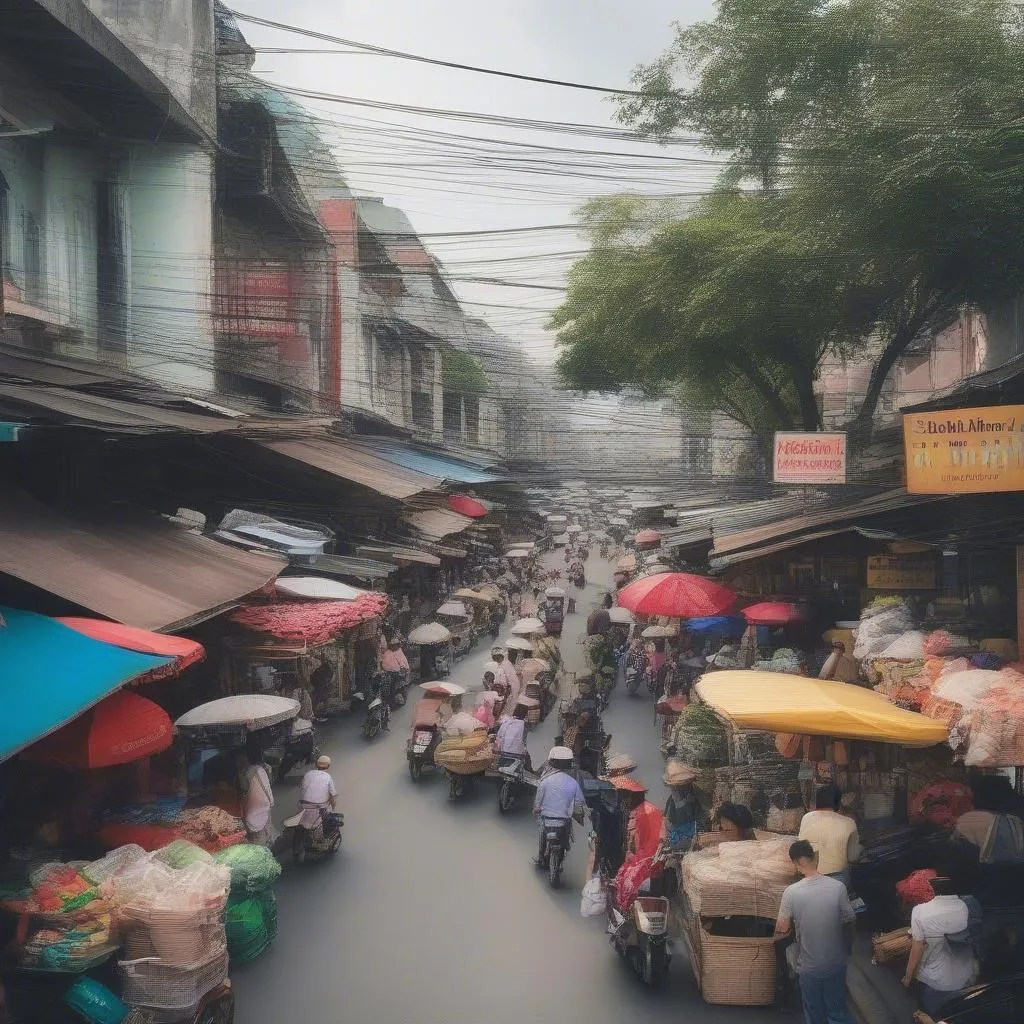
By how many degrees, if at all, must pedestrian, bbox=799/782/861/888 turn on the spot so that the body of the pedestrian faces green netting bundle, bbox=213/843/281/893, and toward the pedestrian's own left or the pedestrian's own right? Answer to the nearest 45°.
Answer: approximately 90° to the pedestrian's own left

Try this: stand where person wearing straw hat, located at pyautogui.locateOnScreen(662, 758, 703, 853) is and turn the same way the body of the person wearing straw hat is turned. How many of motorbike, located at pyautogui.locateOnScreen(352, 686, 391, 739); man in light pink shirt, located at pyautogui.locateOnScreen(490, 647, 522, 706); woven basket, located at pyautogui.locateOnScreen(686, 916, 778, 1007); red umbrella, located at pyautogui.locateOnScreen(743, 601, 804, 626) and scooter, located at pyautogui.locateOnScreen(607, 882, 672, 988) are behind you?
2

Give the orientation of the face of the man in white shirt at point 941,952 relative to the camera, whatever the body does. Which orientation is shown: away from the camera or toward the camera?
away from the camera

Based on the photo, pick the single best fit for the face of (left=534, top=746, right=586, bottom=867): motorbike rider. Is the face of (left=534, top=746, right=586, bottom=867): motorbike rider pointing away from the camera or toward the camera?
away from the camera

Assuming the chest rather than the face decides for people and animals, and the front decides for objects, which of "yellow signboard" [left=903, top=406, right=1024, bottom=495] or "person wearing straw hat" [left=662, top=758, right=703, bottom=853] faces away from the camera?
the person wearing straw hat

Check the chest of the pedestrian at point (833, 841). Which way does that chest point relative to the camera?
away from the camera

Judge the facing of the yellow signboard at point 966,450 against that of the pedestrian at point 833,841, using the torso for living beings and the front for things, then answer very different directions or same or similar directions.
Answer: very different directions

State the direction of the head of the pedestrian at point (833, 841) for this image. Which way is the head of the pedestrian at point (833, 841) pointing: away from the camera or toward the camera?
away from the camera
